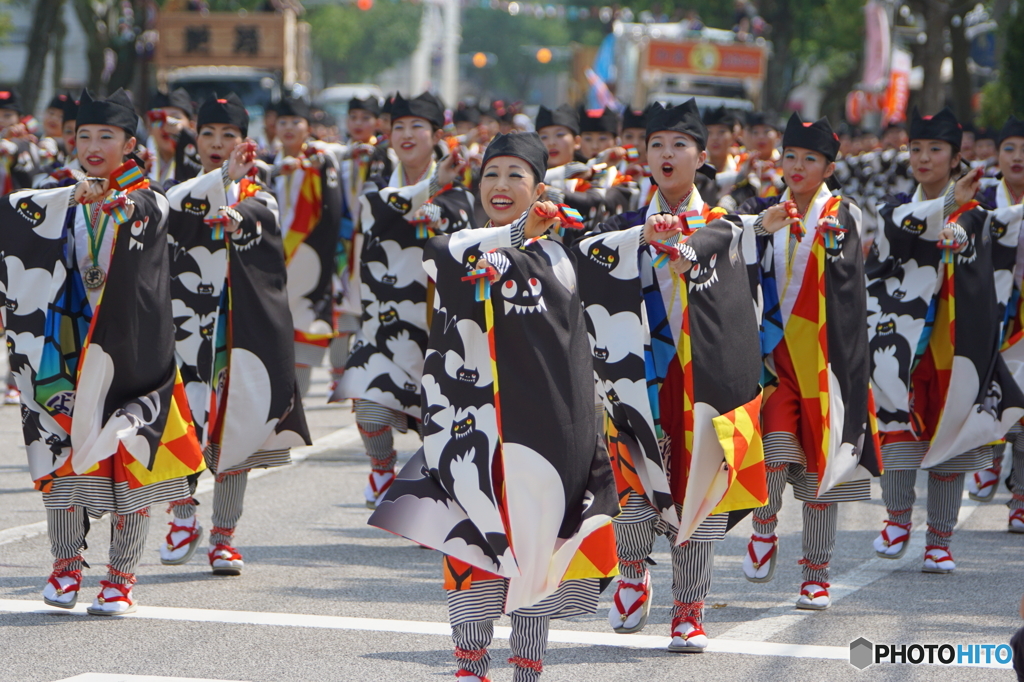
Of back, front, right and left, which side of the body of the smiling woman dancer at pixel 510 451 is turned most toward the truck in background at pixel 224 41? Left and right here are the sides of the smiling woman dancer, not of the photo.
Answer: back

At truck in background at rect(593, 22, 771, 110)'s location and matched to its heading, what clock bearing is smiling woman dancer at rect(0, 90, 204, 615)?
The smiling woman dancer is roughly at 12 o'clock from the truck in background.

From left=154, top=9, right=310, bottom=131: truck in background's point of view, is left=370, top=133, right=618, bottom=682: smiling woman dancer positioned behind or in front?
in front

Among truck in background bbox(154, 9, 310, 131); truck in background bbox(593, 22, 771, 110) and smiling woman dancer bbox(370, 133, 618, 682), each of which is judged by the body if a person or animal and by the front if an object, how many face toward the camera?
3

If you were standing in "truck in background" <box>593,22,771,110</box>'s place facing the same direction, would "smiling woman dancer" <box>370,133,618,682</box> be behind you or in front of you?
in front

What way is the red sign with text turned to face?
toward the camera

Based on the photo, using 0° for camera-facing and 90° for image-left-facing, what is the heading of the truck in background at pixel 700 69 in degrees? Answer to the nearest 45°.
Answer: approximately 0°

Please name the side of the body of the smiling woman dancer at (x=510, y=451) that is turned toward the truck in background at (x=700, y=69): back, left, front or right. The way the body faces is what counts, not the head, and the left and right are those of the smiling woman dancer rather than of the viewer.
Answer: back

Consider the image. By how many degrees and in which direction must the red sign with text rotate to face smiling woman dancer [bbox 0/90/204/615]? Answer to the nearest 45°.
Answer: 0° — it already faces them

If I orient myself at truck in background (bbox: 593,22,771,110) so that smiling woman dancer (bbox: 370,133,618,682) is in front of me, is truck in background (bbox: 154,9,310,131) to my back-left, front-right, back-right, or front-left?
front-right

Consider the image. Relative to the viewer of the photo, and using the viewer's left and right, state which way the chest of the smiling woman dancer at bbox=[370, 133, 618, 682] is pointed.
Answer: facing the viewer
